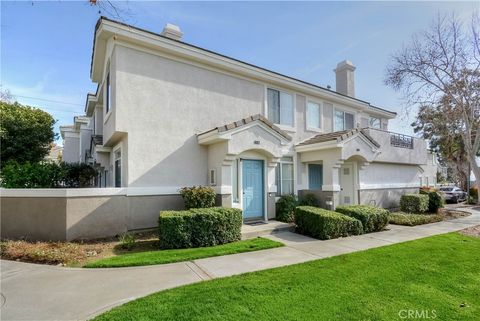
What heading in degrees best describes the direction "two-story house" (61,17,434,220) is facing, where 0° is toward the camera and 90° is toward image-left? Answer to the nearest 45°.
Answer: approximately 315°

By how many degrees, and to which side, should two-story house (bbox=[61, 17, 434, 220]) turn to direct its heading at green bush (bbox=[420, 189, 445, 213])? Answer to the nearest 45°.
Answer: approximately 90° to its left

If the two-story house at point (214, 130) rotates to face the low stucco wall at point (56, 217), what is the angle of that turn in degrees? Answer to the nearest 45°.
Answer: approximately 90° to its right

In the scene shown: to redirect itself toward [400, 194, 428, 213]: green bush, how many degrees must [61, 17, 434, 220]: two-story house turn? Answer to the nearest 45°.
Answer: approximately 90° to its left

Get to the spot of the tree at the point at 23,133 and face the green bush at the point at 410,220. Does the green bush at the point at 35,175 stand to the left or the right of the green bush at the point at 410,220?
right

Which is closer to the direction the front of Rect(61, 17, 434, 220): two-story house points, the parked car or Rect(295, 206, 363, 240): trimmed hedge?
the trimmed hedge

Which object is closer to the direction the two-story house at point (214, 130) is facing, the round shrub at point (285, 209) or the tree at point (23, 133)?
the round shrub
